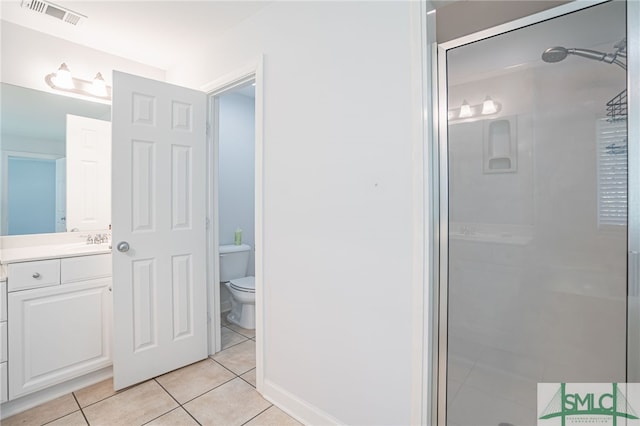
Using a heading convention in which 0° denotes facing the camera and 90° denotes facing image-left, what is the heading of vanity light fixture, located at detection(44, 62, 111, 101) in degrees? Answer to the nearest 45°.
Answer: approximately 315°

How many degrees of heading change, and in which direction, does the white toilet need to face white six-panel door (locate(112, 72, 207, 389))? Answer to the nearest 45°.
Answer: approximately 90° to its right

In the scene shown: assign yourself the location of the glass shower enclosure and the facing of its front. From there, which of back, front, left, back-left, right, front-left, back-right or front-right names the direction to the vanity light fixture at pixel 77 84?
front-right

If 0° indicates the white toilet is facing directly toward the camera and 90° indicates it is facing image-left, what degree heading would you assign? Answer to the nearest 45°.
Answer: approximately 315°

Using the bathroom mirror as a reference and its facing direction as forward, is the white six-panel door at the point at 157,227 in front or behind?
in front

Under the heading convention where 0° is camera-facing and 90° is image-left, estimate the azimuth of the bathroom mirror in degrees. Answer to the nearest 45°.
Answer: approximately 315°
